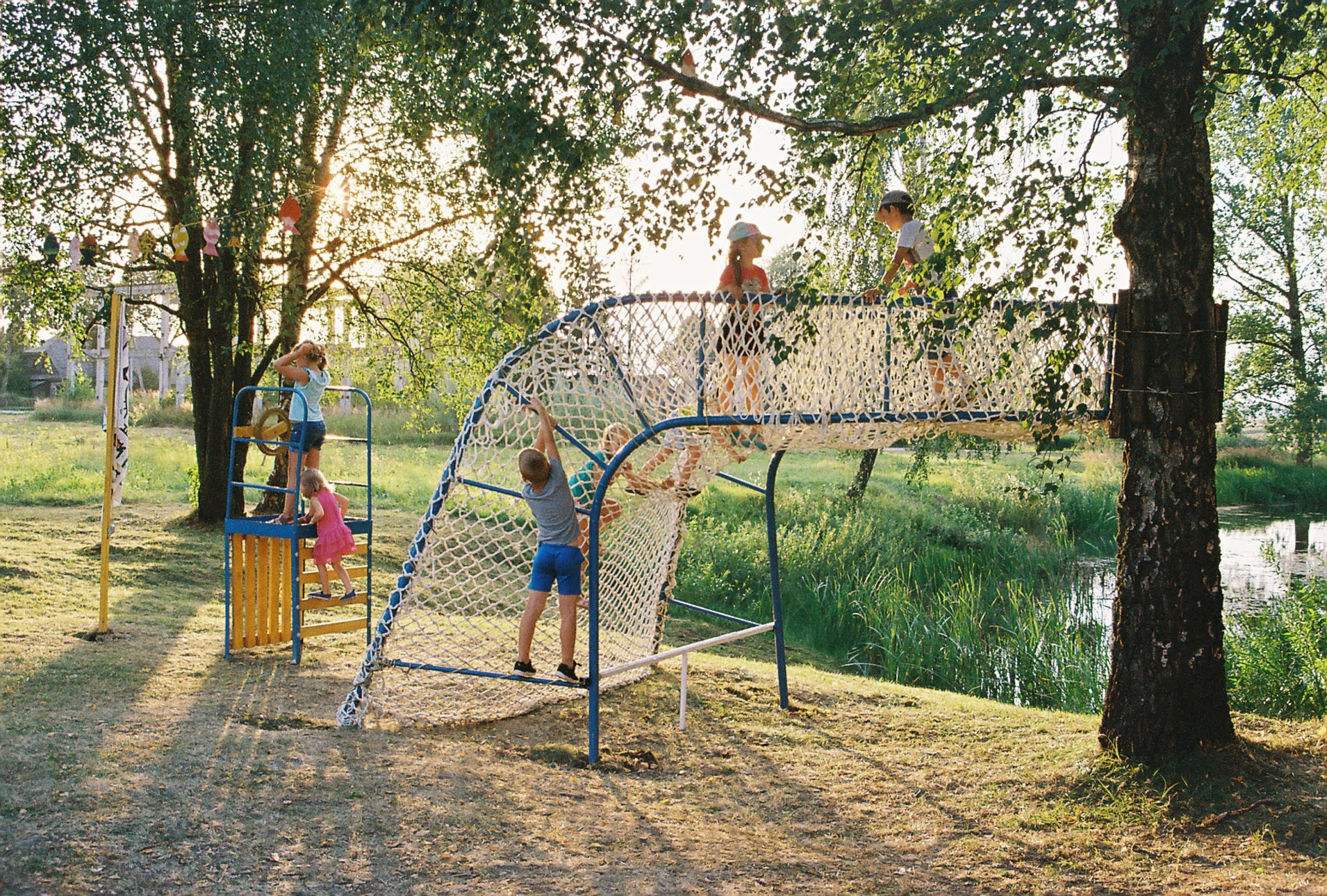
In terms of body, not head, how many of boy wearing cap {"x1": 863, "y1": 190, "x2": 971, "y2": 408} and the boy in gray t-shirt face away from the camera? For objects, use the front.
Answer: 1

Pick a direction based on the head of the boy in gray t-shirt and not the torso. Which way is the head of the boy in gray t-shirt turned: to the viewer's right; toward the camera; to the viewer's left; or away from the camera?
away from the camera

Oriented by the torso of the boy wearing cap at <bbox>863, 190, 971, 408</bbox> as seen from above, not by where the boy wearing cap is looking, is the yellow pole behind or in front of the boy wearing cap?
in front

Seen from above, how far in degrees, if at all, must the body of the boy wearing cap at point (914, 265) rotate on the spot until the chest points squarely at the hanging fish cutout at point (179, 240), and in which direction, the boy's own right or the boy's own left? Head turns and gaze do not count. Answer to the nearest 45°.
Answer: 0° — they already face it

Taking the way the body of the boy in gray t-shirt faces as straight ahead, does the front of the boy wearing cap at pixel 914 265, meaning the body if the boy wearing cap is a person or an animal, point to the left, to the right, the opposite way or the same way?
to the left

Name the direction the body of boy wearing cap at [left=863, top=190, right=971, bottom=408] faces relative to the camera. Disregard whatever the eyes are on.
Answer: to the viewer's left

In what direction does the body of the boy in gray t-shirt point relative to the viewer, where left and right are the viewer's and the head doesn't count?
facing away from the viewer

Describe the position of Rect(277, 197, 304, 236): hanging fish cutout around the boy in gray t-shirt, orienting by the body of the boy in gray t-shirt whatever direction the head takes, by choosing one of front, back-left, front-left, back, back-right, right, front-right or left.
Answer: front-left

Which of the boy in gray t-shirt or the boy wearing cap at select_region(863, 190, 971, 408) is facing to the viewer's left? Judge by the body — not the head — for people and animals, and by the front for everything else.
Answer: the boy wearing cap

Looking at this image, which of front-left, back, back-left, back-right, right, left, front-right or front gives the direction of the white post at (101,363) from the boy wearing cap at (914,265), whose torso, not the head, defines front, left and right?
front-right

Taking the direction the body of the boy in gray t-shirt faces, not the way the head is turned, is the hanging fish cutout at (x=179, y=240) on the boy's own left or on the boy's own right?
on the boy's own left

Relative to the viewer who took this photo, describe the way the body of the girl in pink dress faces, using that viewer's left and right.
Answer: facing away from the viewer and to the left of the viewer
